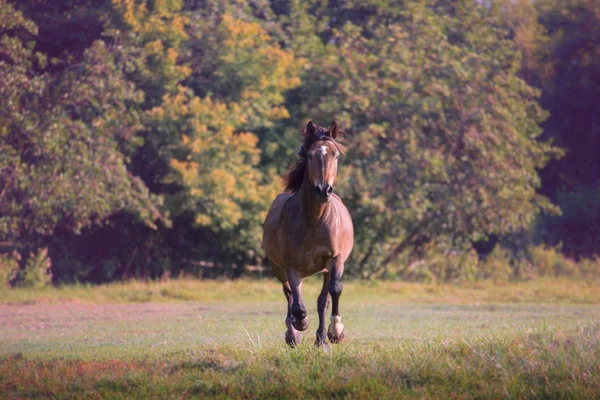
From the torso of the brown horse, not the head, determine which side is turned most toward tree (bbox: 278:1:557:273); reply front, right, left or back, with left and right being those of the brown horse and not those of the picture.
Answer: back

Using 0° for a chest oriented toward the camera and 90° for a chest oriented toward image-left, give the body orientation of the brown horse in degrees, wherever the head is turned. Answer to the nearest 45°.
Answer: approximately 0°

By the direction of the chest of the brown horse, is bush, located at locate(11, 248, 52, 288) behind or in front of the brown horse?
behind

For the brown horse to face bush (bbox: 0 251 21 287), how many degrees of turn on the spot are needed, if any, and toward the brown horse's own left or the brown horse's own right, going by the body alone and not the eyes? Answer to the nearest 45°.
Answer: approximately 135° to the brown horse's own right

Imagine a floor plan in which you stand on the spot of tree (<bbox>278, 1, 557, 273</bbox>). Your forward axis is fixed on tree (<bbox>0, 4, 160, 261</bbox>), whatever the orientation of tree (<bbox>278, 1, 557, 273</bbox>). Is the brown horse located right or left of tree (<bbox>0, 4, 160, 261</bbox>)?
left

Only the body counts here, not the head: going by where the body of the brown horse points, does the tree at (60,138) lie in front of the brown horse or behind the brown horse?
behind
